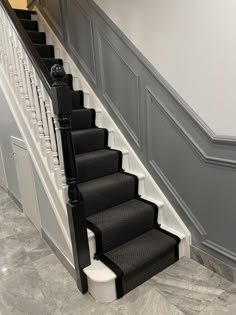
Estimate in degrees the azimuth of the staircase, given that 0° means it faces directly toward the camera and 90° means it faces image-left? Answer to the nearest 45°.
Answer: approximately 315°
